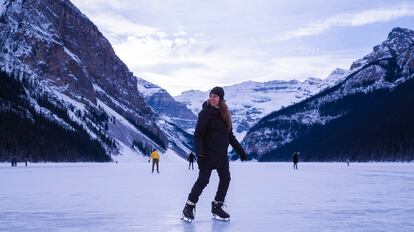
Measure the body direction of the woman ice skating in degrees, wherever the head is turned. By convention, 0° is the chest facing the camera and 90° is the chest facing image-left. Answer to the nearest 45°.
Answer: approximately 0°
